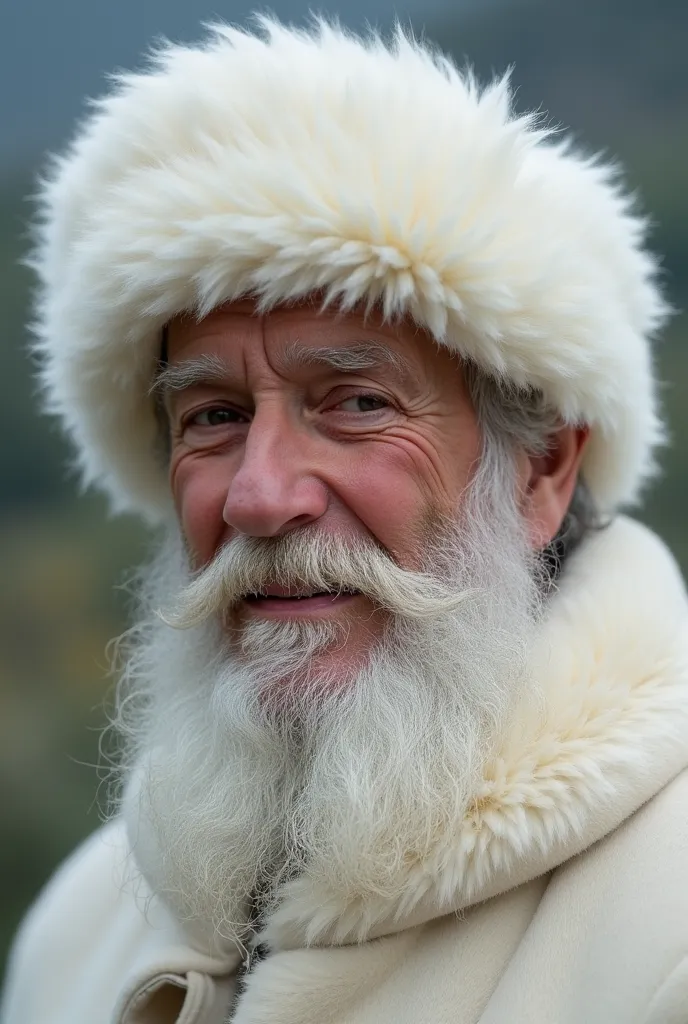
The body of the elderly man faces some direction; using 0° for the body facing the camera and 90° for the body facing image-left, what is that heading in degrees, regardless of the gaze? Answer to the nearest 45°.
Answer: approximately 45°

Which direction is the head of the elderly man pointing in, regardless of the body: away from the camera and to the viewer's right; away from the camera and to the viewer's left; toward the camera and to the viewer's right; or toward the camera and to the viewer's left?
toward the camera and to the viewer's left
